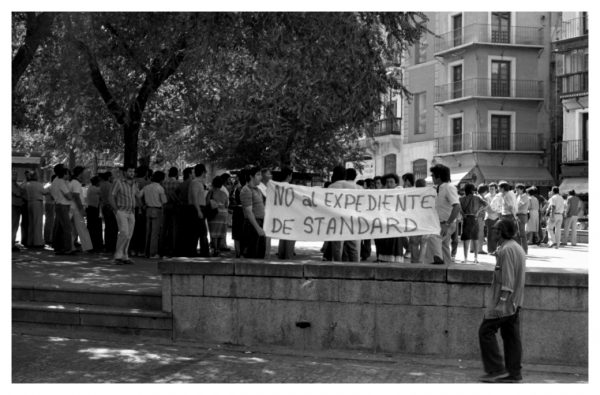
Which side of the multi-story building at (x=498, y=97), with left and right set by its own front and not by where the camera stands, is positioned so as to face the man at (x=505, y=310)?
front

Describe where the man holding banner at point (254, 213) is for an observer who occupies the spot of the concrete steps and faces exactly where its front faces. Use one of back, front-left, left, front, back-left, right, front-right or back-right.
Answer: back-left

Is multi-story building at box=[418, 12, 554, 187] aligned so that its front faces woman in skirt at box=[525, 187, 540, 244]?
yes

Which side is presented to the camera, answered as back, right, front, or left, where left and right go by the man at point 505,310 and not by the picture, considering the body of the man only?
left

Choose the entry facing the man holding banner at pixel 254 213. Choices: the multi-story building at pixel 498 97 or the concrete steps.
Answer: the multi-story building

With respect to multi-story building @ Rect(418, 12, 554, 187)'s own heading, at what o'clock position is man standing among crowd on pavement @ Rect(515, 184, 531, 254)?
The man standing among crowd on pavement is roughly at 12 o'clock from the multi-story building.

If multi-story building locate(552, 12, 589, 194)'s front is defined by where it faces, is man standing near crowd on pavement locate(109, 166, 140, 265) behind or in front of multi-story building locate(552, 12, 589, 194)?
in front

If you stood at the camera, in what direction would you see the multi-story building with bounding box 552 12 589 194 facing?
facing the viewer and to the left of the viewer

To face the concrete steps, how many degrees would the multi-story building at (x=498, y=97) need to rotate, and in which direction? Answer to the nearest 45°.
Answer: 0° — it already faces it

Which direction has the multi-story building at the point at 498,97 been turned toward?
toward the camera

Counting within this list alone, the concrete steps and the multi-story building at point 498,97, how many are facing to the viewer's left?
0

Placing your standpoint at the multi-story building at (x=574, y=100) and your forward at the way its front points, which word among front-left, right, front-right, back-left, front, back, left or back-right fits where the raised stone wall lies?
front-left

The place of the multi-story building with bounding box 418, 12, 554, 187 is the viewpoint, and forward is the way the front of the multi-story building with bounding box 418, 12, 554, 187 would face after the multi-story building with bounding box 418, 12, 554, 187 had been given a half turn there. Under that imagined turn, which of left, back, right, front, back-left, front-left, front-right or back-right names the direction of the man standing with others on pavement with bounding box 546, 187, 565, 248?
back

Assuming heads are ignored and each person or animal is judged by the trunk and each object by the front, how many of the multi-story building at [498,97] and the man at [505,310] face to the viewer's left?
1
